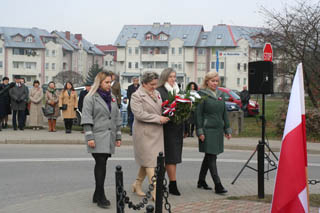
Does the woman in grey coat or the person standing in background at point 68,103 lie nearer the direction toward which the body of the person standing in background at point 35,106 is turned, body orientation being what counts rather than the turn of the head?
the woman in grey coat

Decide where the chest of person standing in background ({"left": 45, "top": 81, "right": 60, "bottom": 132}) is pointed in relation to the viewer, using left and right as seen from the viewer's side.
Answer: facing the viewer

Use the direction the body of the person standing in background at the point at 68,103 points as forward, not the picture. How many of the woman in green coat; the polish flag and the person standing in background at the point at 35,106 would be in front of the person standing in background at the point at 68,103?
2

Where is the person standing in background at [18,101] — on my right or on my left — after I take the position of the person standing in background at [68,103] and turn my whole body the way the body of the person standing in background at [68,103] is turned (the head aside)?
on my right

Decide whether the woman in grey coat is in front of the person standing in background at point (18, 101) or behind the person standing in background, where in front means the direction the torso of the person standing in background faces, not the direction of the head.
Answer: in front

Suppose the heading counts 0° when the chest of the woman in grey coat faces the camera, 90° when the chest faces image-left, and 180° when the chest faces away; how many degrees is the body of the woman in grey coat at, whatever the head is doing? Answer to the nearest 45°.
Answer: approximately 315°

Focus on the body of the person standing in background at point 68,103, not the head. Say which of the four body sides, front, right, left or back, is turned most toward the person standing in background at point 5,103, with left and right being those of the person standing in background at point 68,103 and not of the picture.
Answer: right

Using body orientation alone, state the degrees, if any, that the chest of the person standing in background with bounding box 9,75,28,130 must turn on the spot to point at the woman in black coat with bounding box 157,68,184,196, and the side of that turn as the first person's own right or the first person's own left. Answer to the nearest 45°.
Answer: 0° — they already face them

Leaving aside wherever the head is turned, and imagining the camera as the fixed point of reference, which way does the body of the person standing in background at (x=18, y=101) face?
toward the camera

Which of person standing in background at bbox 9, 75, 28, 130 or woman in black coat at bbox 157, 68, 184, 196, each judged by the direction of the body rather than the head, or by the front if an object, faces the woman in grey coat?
the person standing in background

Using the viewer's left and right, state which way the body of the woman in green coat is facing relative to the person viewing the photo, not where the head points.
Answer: facing the viewer and to the right of the viewer

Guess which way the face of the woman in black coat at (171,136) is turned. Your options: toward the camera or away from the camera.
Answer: toward the camera

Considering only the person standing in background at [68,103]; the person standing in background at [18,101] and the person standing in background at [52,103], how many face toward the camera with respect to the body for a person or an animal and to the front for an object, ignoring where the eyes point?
3
